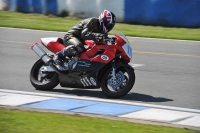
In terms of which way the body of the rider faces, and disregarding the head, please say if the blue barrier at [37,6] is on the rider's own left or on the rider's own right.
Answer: on the rider's own left

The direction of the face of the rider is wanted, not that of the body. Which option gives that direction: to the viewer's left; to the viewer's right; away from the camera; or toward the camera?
to the viewer's right

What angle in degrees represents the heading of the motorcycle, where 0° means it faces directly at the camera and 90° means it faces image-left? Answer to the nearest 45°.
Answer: approximately 270°

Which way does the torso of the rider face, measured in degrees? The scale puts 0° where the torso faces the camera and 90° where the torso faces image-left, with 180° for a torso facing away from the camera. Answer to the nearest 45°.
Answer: approximately 270°

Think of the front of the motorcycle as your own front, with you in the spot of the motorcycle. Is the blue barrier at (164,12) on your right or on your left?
on your left

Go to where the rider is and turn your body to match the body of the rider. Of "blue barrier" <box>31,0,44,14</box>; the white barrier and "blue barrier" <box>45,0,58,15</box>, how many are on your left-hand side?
3

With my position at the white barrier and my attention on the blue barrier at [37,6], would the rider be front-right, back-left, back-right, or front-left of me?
back-left
